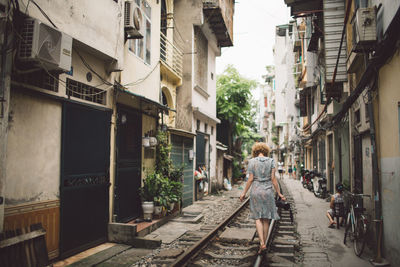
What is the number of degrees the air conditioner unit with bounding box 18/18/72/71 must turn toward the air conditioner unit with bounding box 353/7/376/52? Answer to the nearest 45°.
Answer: approximately 45° to its left

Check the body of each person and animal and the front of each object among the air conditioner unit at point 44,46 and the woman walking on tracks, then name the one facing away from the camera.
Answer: the woman walking on tracks

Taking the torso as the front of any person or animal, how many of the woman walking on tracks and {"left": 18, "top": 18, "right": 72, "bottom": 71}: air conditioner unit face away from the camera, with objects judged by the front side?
1

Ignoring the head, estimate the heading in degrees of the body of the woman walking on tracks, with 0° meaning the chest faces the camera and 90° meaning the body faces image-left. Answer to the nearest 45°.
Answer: approximately 180°

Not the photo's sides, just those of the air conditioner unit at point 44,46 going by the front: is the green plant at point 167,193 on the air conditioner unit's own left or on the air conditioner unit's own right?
on the air conditioner unit's own left

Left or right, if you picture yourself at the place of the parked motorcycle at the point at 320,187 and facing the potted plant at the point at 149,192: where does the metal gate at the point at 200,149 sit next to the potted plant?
right

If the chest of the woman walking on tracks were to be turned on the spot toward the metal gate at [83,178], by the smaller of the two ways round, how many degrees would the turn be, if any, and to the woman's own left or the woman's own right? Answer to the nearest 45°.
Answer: approximately 90° to the woman's own left

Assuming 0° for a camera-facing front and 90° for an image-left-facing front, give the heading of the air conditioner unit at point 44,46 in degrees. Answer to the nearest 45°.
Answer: approximately 315°

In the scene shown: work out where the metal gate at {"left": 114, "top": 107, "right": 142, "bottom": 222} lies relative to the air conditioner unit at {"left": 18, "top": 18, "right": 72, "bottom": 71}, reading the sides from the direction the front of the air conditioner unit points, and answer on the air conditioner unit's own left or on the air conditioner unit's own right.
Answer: on the air conditioner unit's own left

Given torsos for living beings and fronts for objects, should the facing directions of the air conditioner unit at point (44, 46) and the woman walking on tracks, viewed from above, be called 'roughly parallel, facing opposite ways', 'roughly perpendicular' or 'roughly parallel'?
roughly perpendicular

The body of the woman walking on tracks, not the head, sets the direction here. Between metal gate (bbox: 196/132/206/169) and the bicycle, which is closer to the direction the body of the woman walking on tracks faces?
the metal gate

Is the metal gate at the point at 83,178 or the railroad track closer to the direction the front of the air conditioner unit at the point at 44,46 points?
the railroad track

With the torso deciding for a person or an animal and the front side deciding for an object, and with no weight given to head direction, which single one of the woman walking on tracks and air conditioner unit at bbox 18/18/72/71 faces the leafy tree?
the woman walking on tracks

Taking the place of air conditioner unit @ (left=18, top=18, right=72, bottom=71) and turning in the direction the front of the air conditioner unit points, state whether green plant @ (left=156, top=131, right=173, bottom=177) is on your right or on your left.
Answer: on your left
